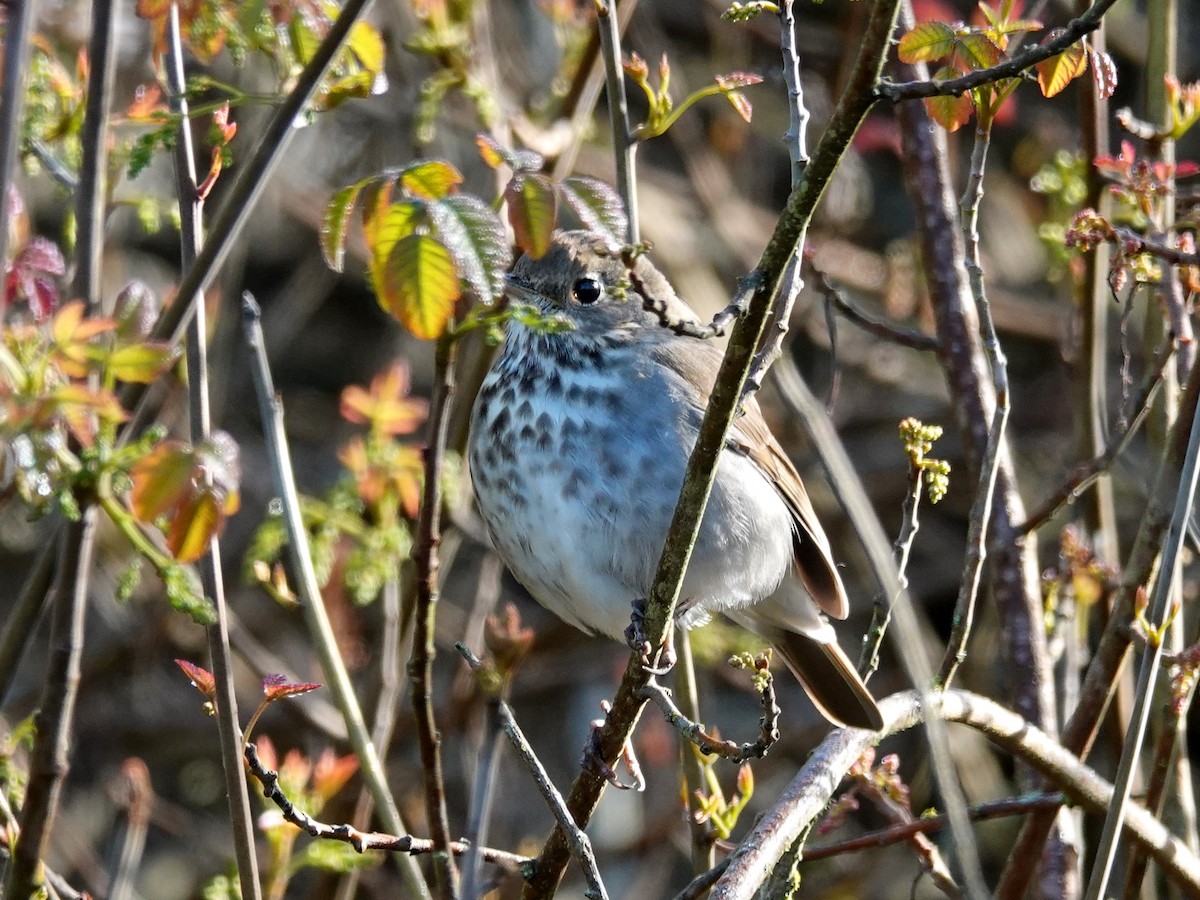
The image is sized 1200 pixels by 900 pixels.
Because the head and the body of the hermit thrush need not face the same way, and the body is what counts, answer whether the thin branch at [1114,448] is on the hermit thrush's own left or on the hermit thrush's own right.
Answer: on the hermit thrush's own left

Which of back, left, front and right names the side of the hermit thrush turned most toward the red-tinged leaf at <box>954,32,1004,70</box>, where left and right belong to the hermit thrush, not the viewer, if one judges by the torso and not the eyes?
left

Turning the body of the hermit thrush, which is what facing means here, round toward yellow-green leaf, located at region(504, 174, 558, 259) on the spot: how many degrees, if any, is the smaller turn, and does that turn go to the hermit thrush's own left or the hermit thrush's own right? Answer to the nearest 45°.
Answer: approximately 45° to the hermit thrush's own left

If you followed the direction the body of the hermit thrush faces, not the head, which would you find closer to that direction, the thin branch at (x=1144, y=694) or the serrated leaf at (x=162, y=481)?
the serrated leaf

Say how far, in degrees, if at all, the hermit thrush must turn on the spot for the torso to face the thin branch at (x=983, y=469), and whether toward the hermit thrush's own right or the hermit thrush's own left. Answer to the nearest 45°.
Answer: approximately 90° to the hermit thrush's own left

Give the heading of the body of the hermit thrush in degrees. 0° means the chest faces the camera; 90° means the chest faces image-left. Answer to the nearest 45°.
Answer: approximately 45°
